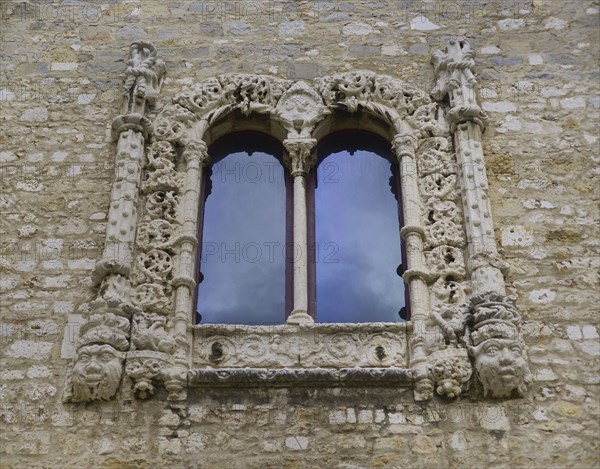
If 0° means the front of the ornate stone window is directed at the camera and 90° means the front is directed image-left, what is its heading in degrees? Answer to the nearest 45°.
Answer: approximately 0°
